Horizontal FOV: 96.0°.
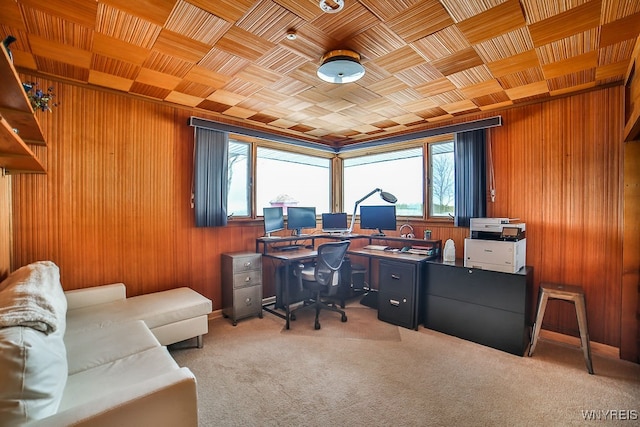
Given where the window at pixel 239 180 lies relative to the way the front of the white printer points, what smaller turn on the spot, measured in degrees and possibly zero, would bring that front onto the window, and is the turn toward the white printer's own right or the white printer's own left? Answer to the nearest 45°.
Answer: approximately 45° to the white printer's own right

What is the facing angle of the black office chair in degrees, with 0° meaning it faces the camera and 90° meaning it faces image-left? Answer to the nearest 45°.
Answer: approximately 135°

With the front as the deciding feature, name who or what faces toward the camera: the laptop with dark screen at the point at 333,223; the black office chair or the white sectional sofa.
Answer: the laptop with dark screen

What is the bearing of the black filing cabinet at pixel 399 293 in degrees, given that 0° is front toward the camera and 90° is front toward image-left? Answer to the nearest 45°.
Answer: approximately 45°

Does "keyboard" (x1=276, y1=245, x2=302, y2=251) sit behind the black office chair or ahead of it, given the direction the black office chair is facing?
ahead

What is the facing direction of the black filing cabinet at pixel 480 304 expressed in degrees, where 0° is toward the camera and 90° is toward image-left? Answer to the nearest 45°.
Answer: approximately 45°

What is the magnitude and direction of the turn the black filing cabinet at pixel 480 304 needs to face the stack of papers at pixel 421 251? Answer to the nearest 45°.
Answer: approximately 90° to its right

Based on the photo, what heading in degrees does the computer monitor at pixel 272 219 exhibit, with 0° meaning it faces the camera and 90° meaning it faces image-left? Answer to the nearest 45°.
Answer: approximately 315°

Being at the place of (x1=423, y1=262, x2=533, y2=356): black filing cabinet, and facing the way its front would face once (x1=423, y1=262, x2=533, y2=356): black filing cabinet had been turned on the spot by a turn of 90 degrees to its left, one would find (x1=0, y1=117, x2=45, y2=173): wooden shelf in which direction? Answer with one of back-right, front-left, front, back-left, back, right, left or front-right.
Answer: right

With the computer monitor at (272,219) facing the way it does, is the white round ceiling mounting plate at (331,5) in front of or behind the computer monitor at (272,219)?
in front

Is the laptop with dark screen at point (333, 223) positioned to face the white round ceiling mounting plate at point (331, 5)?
yes

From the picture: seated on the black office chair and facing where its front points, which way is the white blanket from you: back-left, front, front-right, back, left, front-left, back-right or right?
left

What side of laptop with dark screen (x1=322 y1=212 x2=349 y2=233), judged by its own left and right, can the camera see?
front

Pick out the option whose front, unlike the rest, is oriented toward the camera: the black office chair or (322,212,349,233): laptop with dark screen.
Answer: the laptop with dark screen

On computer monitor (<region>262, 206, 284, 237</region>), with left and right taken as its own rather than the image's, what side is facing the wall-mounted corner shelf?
right
